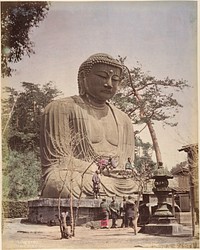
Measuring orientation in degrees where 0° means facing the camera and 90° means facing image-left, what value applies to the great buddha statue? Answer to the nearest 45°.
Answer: approximately 315°
